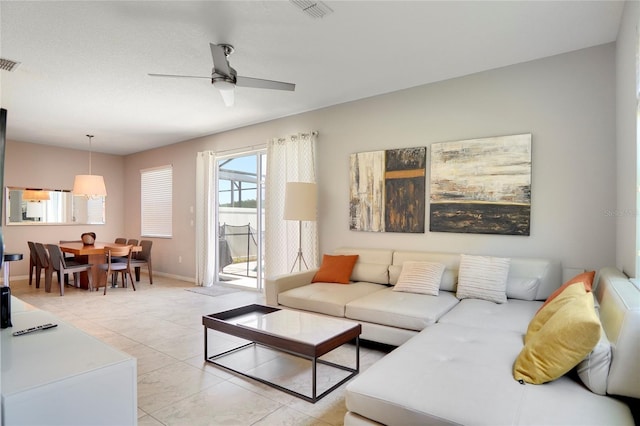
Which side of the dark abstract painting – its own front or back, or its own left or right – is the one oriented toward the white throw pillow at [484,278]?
left

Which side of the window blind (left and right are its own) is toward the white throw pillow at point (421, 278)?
left

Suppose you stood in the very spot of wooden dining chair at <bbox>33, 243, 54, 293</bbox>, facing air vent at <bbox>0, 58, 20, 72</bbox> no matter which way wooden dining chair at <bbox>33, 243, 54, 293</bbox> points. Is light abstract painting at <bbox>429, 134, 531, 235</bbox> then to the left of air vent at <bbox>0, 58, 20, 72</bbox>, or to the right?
left

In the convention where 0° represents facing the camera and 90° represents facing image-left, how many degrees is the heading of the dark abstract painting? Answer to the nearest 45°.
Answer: approximately 45°

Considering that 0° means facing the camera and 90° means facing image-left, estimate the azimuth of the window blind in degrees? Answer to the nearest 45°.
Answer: approximately 45°

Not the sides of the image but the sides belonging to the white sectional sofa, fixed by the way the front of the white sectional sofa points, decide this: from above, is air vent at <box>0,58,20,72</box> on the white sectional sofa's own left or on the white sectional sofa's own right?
on the white sectional sofa's own right

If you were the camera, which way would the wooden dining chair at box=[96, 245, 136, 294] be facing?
facing away from the viewer and to the left of the viewer

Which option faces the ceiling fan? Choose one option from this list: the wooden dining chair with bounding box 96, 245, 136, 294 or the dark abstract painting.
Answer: the dark abstract painting
